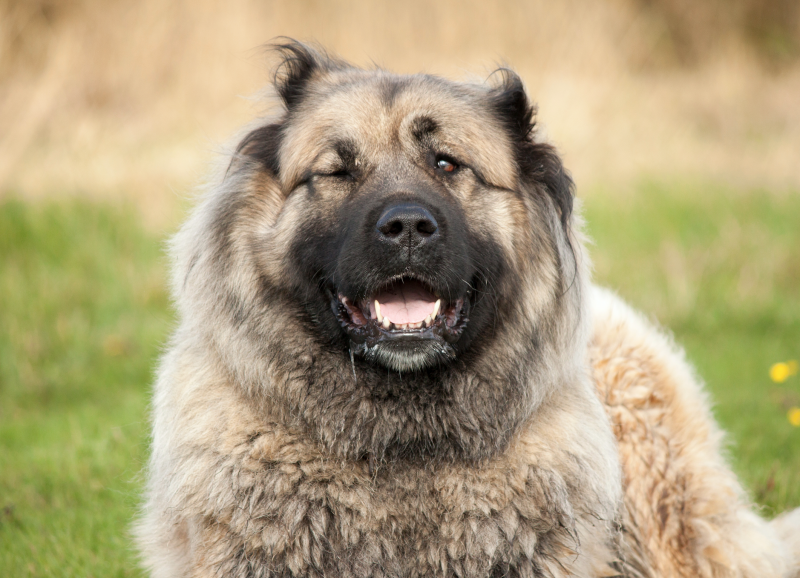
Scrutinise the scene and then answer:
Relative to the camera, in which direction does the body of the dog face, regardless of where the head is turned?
toward the camera
